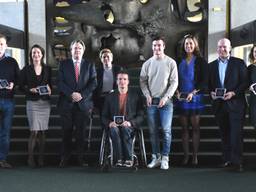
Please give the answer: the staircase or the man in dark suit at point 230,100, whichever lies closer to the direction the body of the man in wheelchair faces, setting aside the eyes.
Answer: the man in dark suit

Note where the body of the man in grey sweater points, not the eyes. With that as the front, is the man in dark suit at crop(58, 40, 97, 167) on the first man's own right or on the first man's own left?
on the first man's own right

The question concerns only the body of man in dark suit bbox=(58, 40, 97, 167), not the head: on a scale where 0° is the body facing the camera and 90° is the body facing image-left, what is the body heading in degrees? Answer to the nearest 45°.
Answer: approximately 0°

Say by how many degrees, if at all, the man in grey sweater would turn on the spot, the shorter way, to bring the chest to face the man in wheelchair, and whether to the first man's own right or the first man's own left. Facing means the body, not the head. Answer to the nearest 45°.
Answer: approximately 90° to the first man's own right

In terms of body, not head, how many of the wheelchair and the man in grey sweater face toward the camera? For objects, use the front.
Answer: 2

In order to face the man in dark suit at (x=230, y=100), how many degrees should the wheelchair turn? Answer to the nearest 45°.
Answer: approximately 90° to its left
